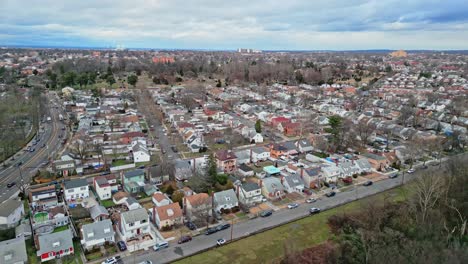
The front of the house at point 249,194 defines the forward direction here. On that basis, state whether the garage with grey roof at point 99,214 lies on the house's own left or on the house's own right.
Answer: on the house's own right

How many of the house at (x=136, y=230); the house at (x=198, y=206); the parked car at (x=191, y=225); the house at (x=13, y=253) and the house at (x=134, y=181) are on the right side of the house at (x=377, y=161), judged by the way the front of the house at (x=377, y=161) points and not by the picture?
5

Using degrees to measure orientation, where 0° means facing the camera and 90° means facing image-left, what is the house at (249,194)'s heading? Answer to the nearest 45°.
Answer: approximately 315°

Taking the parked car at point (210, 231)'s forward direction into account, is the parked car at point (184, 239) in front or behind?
in front

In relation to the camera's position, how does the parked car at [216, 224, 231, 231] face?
facing the viewer and to the left of the viewer

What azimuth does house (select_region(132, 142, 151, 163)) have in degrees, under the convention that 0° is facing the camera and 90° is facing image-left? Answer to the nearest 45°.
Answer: approximately 0°

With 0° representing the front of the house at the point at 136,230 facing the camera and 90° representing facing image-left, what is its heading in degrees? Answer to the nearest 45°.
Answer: approximately 315°

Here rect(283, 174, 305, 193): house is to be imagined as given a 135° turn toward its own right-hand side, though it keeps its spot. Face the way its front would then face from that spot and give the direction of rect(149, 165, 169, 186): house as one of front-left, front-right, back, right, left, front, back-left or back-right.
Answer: front

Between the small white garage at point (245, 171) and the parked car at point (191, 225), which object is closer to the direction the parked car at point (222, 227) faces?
the parked car

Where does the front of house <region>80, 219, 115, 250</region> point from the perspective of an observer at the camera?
facing the viewer and to the right of the viewer

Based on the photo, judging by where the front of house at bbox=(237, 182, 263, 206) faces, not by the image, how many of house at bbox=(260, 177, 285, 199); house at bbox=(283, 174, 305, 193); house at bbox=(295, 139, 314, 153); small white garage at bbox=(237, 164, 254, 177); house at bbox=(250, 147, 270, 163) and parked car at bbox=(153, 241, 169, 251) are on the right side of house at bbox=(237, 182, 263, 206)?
1

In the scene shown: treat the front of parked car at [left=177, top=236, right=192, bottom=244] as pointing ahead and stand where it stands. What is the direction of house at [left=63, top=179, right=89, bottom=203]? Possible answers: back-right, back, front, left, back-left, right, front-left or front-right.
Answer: right

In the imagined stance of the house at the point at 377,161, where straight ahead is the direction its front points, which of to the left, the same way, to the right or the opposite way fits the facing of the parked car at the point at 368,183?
to the right
